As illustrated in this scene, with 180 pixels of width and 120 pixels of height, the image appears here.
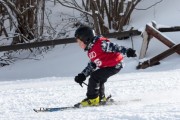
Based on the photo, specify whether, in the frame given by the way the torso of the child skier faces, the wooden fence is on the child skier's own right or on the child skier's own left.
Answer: on the child skier's own right

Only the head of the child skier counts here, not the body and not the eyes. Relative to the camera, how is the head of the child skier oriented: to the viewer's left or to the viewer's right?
to the viewer's left

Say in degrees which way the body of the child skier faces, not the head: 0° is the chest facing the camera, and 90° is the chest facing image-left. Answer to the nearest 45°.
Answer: approximately 90°
